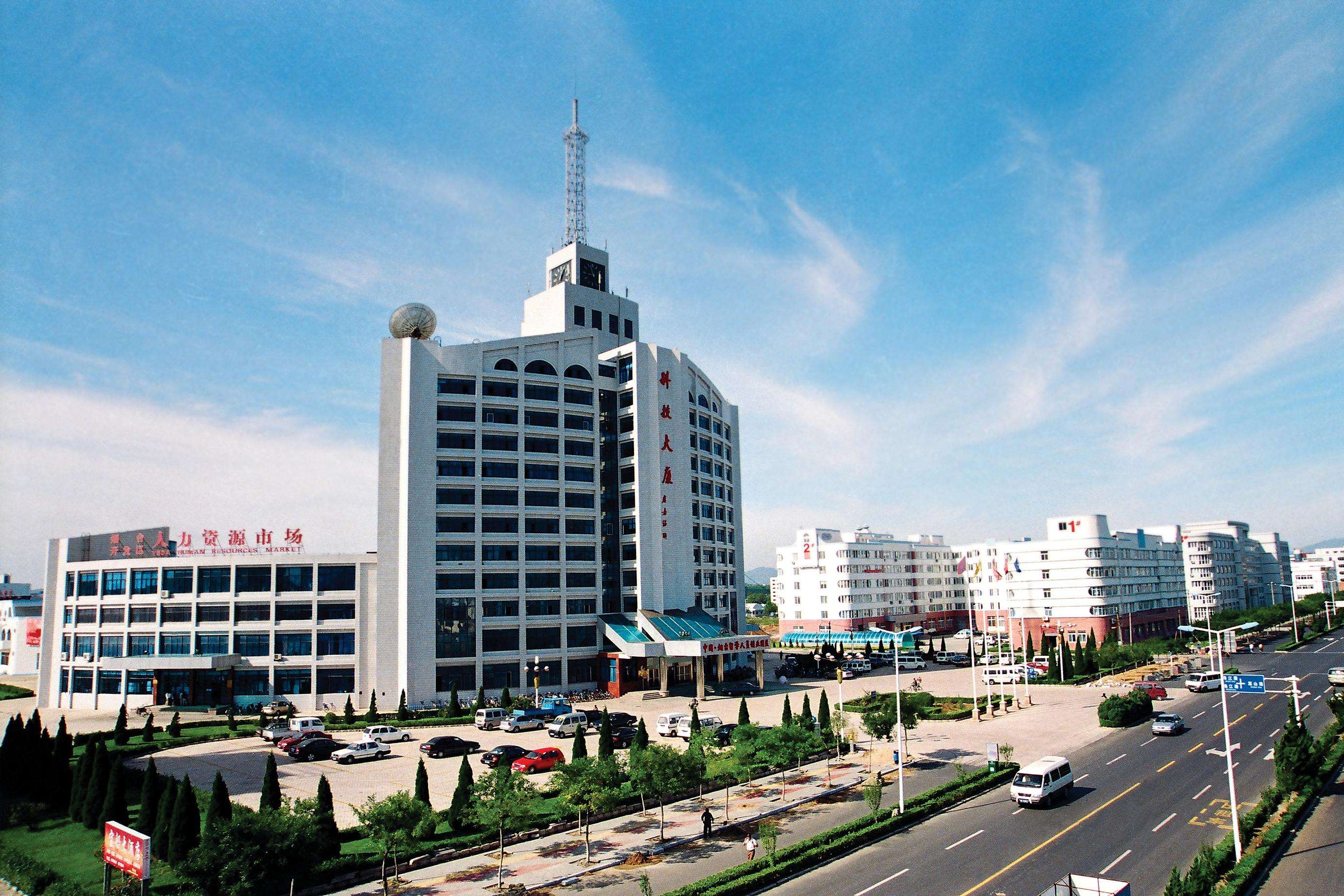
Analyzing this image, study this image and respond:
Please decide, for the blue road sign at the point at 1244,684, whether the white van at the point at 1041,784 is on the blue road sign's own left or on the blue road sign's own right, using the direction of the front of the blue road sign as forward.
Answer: on the blue road sign's own right

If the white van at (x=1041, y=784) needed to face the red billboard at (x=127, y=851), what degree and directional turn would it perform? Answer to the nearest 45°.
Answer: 0° — it already faces it

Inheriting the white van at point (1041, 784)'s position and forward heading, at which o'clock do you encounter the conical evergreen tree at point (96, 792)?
The conical evergreen tree is roughly at 1 o'clock from the white van.

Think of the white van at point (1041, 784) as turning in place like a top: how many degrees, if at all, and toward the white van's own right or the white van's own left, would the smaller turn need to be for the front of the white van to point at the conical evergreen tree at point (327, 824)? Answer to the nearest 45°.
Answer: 0° — it already faces it

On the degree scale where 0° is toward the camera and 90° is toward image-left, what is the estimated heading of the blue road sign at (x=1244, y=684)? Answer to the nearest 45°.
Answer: approximately 0°

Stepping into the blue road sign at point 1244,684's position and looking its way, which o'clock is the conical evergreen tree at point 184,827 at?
The conical evergreen tree is roughly at 2 o'clock from the blue road sign.

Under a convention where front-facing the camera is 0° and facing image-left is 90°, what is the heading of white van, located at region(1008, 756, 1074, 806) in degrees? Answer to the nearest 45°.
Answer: approximately 45°

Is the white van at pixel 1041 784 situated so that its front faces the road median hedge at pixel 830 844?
yes
